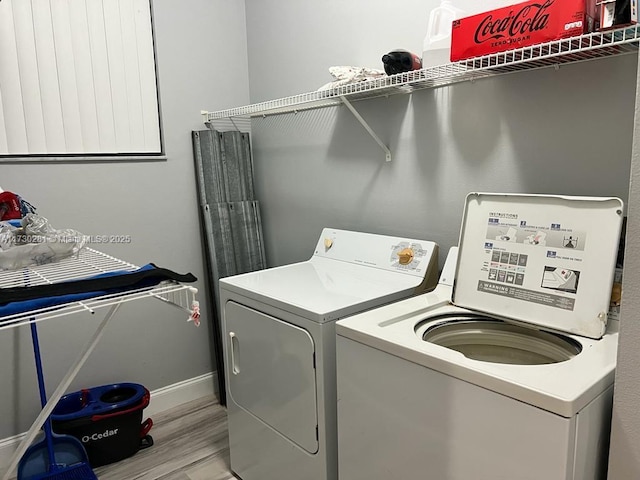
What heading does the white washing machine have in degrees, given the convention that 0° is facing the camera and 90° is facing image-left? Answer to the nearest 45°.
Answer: approximately 45°

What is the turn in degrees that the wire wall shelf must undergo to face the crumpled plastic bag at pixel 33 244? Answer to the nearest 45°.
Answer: approximately 45° to its right

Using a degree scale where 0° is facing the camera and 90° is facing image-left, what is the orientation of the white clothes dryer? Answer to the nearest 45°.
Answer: approximately 45°

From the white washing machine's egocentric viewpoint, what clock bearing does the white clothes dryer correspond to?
The white clothes dryer is roughly at 2 o'clock from the white washing machine.

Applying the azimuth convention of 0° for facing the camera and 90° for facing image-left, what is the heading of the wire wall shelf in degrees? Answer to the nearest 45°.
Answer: approximately 45°

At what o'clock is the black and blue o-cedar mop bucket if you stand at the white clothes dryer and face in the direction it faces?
The black and blue o-cedar mop bucket is roughly at 2 o'clock from the white clothes dryer.
